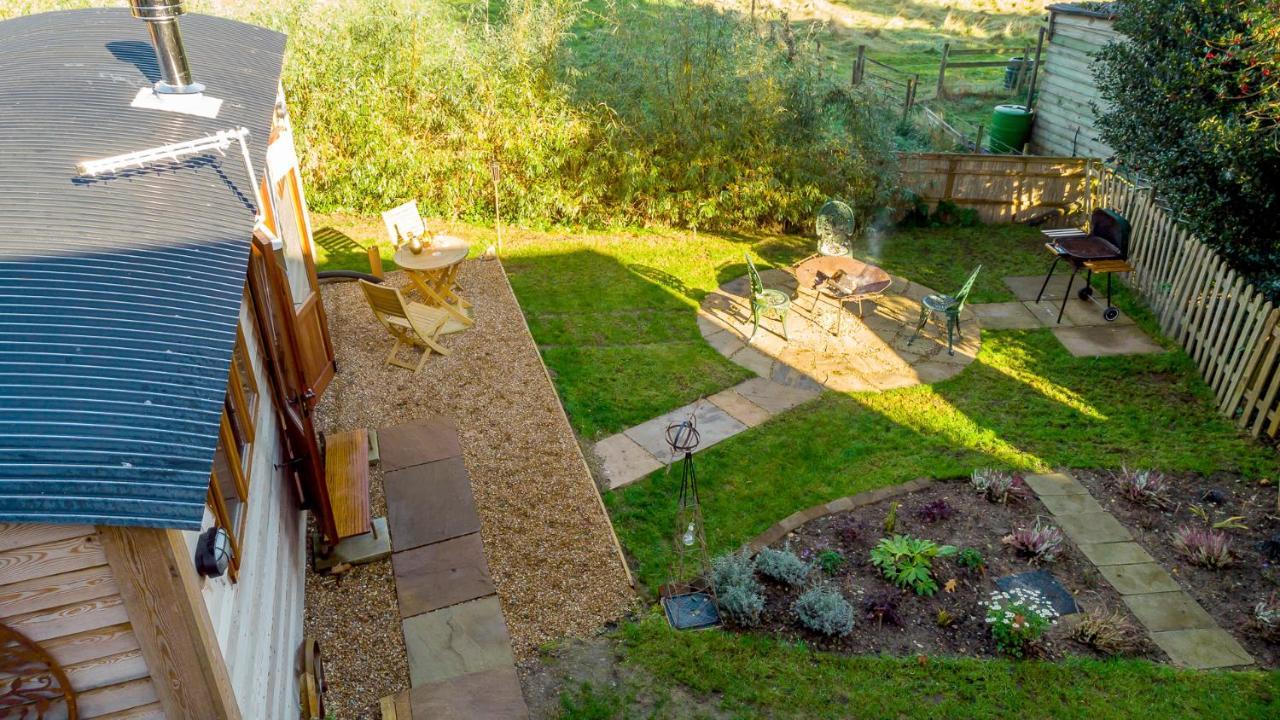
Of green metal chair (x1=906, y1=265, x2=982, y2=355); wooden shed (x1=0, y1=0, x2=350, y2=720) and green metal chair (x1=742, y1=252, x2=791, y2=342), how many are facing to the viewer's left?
1

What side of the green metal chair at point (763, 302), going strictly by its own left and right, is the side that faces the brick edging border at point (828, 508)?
right

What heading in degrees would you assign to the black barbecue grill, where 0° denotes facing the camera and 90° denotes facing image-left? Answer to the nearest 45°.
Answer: approximately 45°

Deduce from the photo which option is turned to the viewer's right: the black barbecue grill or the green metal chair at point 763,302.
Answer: the green metal chair

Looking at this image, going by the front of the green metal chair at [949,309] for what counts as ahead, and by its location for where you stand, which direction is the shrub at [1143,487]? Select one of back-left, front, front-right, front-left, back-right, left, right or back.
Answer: back-left

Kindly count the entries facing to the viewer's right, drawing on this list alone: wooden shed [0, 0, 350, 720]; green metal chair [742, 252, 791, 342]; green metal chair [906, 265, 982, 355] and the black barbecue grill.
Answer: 2

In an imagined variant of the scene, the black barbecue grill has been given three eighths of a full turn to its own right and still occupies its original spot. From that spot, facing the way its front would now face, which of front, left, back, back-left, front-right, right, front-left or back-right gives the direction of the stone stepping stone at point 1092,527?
back

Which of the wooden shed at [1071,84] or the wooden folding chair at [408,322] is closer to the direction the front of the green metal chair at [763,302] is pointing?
the wooden shed

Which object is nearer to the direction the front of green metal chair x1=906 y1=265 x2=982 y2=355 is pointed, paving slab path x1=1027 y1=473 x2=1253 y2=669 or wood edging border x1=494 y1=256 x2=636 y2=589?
the wood edging border

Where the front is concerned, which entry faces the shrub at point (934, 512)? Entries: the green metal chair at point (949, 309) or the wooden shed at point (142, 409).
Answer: the wooden shed

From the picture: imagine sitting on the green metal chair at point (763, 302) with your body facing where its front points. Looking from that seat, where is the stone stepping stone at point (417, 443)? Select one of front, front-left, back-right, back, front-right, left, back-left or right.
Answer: back-right

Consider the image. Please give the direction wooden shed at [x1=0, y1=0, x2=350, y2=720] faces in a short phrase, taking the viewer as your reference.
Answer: facing to the right of the viewer

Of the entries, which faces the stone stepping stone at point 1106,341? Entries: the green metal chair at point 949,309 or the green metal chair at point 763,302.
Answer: the green metal chair at point 763,302

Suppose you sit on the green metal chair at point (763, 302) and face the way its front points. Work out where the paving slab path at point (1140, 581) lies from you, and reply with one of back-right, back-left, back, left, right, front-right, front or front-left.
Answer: front-right

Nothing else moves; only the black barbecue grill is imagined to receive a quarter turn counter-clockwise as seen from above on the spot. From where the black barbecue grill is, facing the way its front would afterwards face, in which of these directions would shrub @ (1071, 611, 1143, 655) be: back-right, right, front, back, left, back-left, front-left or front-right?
front-right

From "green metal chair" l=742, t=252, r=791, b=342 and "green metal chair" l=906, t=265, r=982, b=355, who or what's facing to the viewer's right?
"green metal chair" l=742, t=252, r=791, b=342

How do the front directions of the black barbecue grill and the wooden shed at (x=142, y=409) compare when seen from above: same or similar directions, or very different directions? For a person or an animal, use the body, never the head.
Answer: very different directions

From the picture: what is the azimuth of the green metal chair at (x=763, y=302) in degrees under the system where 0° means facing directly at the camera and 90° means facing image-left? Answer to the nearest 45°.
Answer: approximately 270°

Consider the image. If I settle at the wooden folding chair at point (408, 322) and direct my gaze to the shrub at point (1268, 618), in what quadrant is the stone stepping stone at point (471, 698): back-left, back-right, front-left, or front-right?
front-right

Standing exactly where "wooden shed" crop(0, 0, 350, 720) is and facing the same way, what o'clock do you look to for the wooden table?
The wooden table is roughly at 10 o'clock from the wooden shed.

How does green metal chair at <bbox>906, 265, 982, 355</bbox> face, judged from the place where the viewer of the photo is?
facing to the left of the viewer
